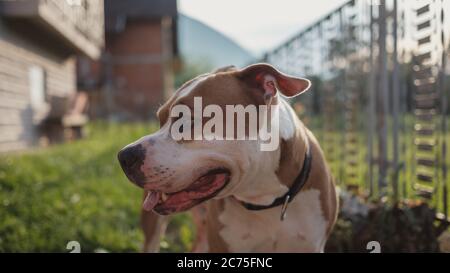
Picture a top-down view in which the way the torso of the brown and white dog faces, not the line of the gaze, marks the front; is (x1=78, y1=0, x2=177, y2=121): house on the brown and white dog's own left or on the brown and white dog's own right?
on the brown and white dog's own right

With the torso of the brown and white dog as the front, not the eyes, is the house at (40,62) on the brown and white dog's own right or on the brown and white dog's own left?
on the brown and white dog's own right
